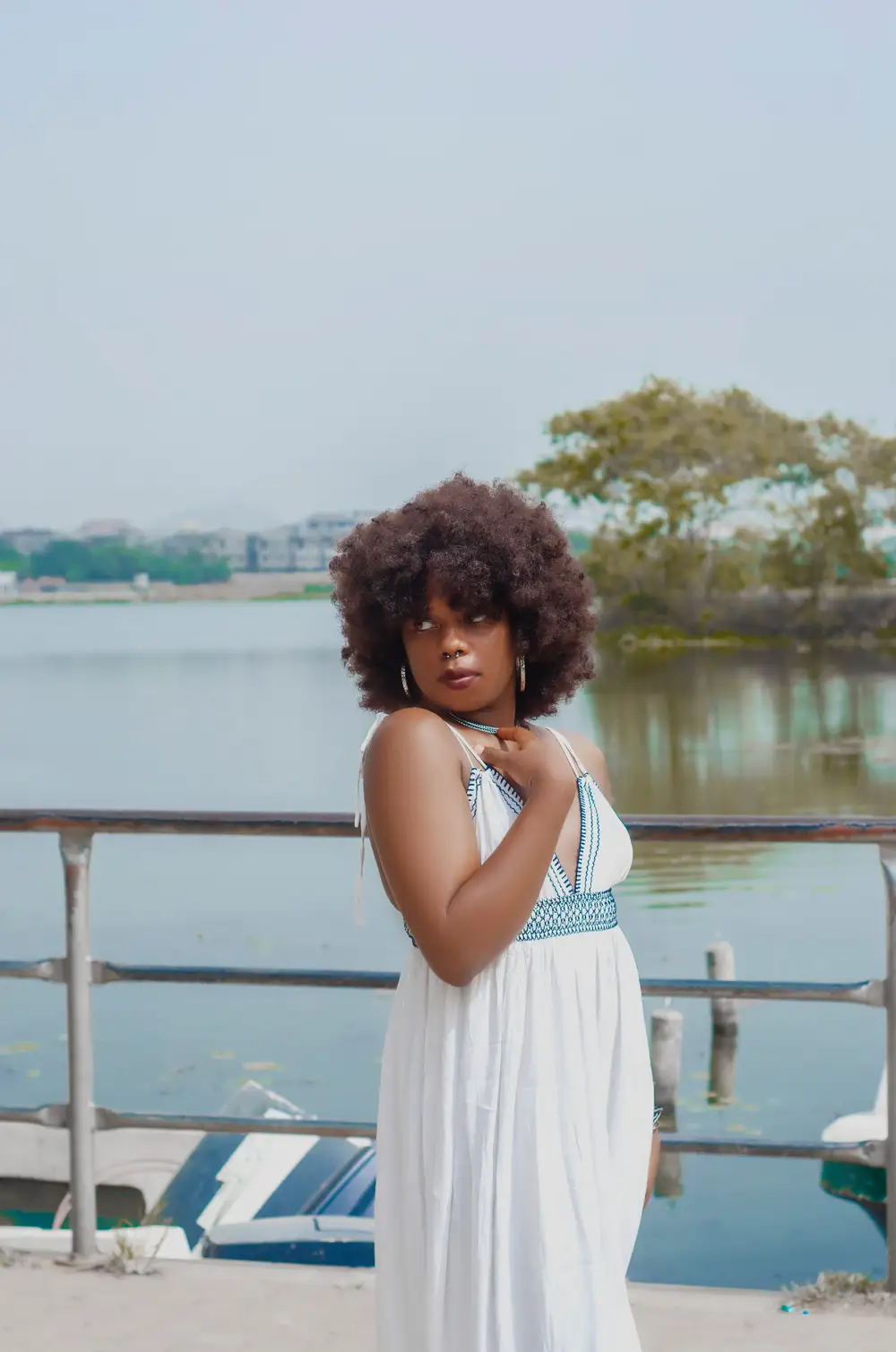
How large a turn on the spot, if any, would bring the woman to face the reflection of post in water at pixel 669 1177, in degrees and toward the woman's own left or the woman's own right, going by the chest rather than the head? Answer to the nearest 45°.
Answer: approximately 135° to the woman's own left

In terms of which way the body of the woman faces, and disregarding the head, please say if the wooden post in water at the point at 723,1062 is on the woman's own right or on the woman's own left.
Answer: on the woman's own left

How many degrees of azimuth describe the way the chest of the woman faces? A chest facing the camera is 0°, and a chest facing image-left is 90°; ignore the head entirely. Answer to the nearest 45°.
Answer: approximately 315°

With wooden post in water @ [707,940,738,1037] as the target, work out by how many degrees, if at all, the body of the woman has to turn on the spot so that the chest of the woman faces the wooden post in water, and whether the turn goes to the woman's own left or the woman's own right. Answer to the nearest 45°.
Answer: approximately 135° to the woman's own left

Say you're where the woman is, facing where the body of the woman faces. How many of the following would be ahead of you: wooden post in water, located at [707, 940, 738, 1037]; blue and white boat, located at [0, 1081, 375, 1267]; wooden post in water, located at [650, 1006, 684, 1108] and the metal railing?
0

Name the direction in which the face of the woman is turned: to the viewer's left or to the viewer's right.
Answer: to the viewer's left

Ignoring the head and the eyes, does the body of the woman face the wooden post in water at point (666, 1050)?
no

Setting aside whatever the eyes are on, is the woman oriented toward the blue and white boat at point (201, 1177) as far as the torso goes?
no
